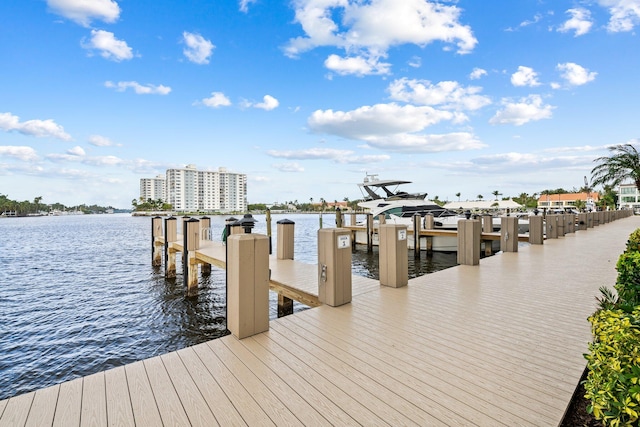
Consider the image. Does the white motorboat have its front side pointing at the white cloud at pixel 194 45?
no

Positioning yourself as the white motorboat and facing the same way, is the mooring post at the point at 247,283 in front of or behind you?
in front

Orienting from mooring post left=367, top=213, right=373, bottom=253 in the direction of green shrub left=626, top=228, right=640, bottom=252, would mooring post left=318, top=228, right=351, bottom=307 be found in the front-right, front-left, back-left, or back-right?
front-right
